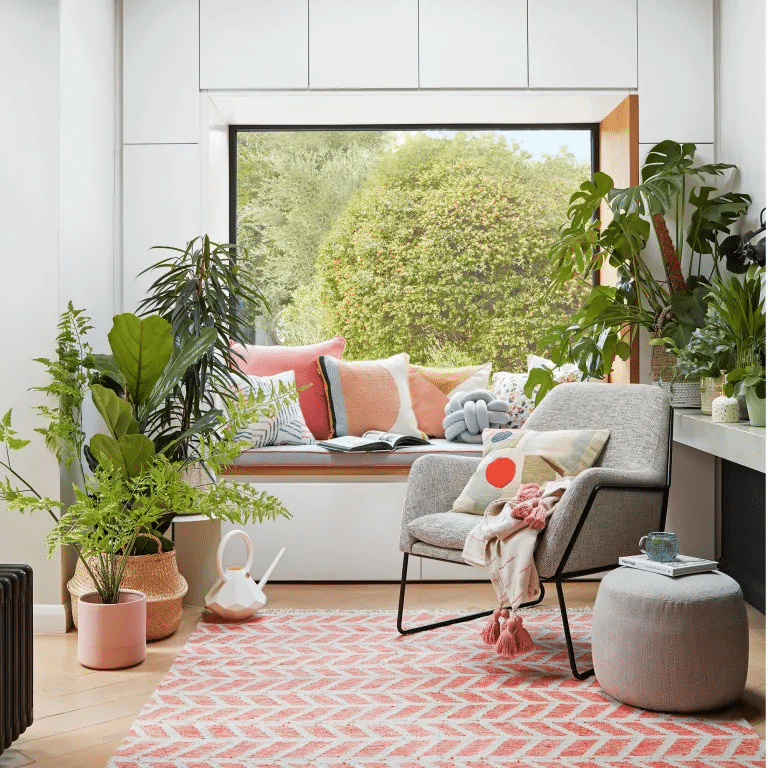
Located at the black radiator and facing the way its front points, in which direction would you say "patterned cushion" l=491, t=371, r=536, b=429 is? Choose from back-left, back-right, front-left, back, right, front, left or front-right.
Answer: front-left

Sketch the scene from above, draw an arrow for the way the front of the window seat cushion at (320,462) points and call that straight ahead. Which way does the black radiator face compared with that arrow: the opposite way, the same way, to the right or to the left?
to the left

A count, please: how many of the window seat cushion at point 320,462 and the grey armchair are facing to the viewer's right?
0

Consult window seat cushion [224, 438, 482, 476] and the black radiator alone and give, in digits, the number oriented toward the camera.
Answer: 1

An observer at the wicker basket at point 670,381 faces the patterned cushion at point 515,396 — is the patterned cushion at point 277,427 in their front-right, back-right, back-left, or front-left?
front-left

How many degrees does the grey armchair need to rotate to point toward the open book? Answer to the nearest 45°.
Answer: approximately 90° to its right

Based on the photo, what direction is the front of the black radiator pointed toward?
to the viewer's right

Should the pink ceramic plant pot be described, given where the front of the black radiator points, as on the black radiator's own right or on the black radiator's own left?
on the black radiator's own left

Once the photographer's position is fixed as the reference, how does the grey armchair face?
facing the viewer and to the left of the viewer

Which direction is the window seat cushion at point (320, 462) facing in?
toward the camera

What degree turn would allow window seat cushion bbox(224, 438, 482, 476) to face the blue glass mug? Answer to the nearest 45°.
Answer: approximately 45° to its left

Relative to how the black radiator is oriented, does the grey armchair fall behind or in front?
in front

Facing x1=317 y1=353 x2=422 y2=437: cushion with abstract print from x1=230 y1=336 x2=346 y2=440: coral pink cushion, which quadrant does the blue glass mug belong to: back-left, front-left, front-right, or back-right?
front-right

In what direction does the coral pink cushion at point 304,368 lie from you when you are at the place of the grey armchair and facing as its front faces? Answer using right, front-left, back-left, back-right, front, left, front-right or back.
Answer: right

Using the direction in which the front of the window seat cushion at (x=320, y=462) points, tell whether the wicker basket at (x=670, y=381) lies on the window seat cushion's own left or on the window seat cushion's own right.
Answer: on the window seat cushion's own left

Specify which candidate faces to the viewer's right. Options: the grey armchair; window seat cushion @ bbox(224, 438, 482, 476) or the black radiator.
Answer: the black radiator
